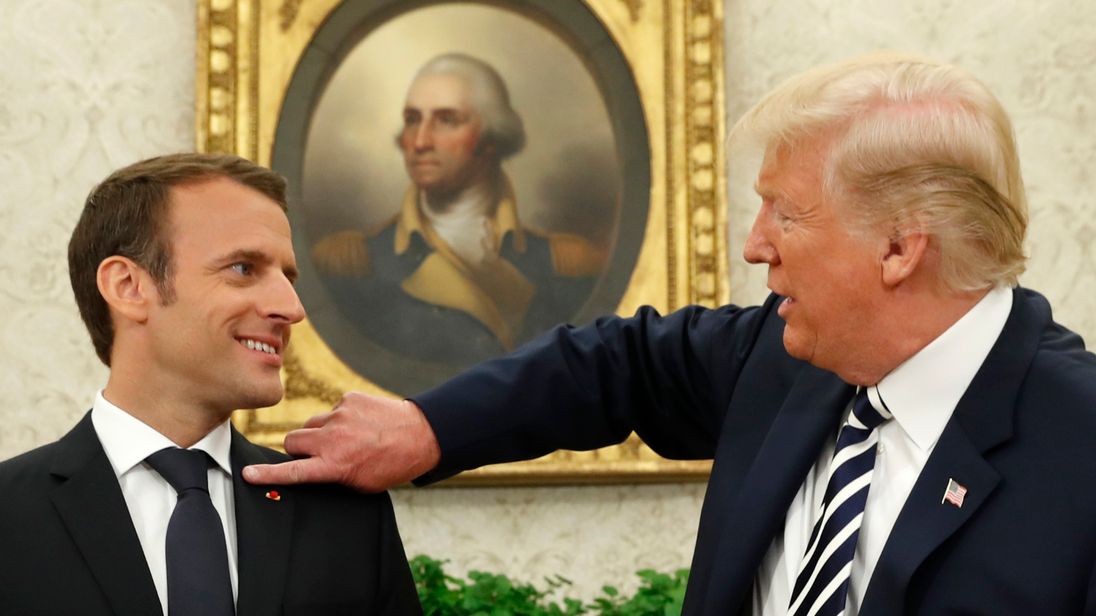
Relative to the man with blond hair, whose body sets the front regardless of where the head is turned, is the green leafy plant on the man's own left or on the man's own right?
on the man's own right

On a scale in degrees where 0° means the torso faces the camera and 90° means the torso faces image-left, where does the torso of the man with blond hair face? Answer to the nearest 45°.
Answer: approximately 45°

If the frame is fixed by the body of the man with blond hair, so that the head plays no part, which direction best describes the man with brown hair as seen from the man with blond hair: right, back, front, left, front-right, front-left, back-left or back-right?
front-right

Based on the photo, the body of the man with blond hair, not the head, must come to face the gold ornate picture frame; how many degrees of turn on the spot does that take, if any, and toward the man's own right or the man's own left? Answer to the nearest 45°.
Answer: approximately 90° to the man's own right

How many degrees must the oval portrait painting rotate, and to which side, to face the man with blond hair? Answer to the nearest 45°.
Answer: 0° — it already faces them

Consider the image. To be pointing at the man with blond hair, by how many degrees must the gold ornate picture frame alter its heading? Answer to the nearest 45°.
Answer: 0° — it already faces them

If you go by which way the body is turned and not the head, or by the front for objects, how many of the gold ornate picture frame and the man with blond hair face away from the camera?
0

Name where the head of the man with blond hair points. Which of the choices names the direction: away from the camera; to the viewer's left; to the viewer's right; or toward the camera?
to the viewer's left

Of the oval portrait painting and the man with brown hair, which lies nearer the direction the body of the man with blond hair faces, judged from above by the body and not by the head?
the man with brown hair

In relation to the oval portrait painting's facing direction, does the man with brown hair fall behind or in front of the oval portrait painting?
in front
